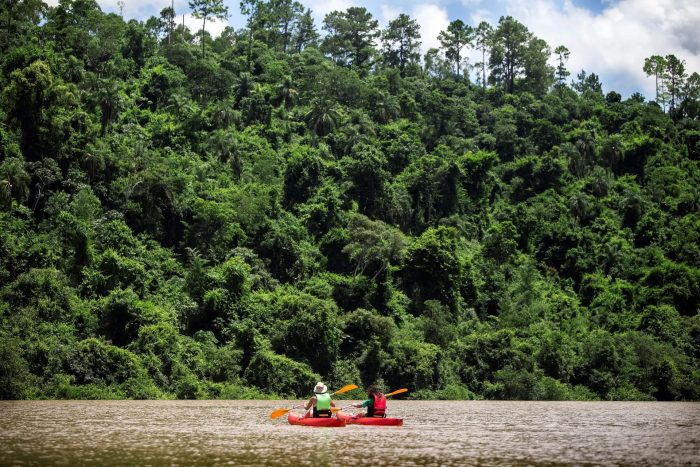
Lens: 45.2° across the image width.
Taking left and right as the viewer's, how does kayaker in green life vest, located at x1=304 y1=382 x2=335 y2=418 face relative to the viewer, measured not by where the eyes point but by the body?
facing away from the viewer and to the left of the viewer

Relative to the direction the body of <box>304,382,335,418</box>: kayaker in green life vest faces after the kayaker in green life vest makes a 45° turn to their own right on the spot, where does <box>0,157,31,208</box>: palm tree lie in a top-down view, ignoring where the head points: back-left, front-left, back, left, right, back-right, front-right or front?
front-left

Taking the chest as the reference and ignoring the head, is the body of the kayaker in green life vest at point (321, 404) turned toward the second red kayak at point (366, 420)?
no

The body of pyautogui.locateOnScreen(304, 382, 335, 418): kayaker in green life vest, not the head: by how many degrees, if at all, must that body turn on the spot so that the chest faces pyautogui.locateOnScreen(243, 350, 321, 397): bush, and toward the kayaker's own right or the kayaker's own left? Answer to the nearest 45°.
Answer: approximately 45° to the kayaker's own right

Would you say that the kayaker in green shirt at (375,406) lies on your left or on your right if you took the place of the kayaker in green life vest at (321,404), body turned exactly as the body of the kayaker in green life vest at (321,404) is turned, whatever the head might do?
on your right
